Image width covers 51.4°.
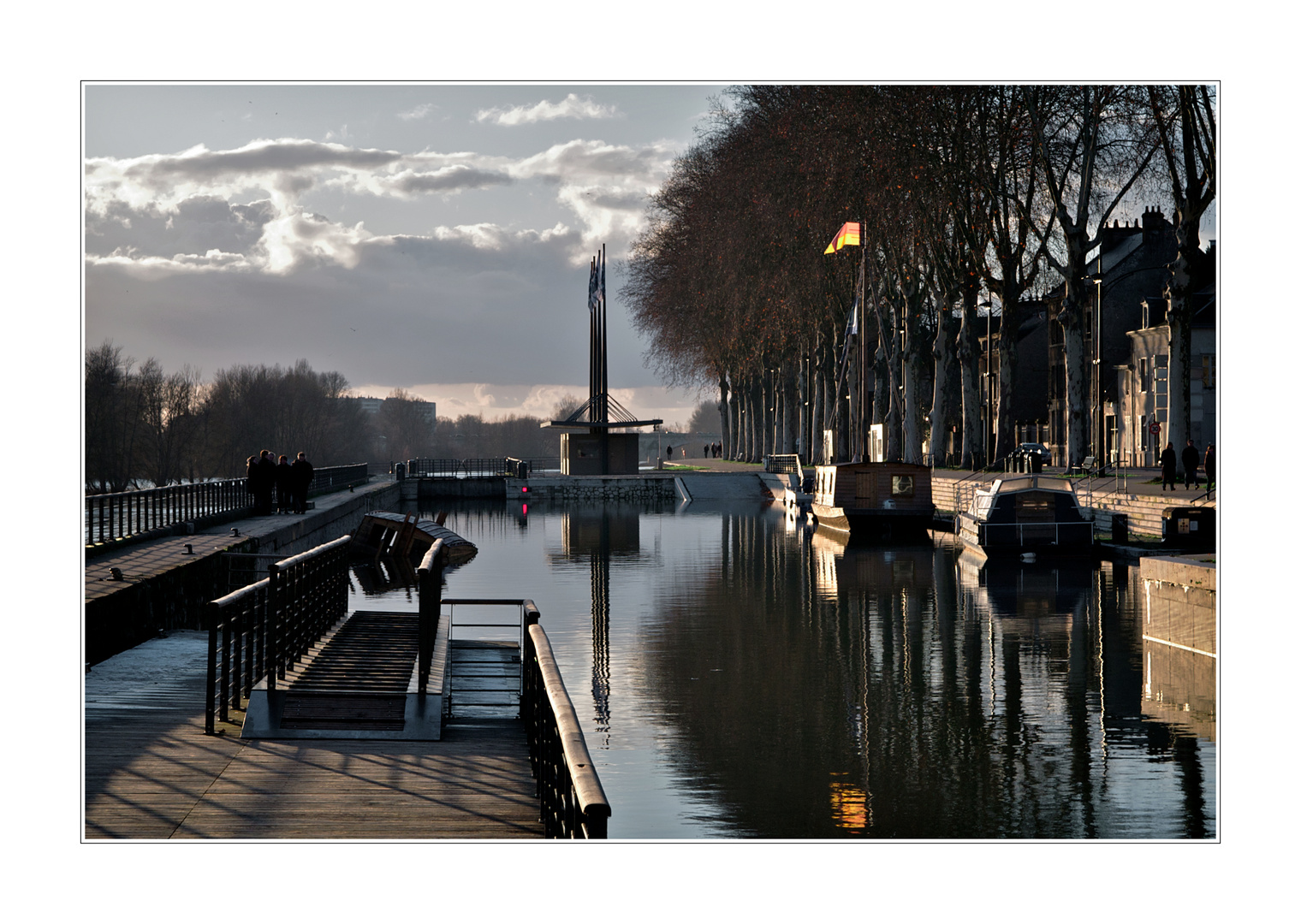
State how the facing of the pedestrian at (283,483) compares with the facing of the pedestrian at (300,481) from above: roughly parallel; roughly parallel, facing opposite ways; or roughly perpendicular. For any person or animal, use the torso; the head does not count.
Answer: roughly parallel

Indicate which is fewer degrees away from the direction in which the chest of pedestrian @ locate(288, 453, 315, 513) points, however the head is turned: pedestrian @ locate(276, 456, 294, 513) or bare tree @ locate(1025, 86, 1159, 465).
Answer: the pedestrian

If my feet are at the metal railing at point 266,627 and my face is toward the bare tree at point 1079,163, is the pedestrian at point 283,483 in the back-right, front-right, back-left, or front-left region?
front-left
